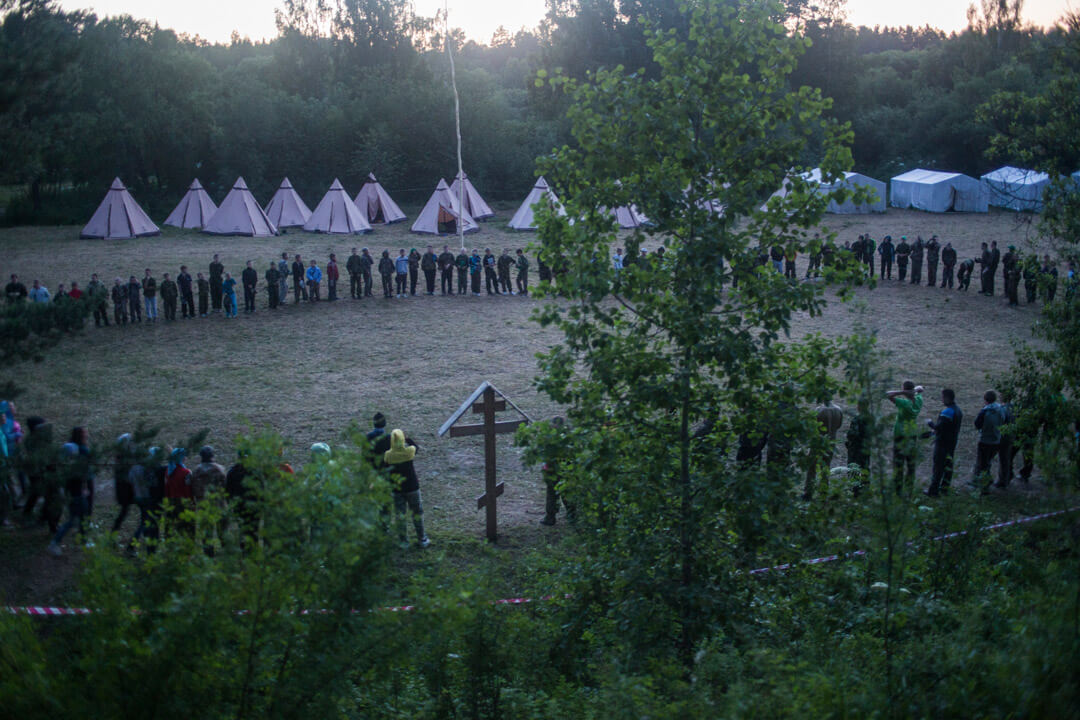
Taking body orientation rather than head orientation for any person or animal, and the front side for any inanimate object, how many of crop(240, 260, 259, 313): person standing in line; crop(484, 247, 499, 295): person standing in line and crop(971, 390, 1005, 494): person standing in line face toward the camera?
2

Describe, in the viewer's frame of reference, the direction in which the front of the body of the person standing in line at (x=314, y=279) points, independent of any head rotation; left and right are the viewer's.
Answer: facing the viewer

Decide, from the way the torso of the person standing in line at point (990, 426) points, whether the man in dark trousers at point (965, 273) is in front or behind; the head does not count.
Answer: in front

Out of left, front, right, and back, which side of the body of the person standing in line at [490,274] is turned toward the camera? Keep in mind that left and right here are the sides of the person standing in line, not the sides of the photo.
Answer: front

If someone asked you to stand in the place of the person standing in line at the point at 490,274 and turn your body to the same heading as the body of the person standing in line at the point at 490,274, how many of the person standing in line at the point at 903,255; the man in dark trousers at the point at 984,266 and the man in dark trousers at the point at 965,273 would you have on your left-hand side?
3

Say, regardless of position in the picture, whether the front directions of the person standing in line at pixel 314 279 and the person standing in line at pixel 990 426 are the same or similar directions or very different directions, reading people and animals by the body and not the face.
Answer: very different directions

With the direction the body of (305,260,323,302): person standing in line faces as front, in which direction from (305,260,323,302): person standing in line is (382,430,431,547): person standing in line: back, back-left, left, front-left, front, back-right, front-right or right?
front

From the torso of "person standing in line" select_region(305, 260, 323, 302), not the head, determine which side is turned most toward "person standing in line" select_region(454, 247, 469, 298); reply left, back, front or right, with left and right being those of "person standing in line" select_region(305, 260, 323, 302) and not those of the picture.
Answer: left

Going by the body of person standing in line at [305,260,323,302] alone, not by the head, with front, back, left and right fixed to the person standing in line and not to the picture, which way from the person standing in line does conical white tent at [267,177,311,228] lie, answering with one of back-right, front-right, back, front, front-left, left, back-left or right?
back

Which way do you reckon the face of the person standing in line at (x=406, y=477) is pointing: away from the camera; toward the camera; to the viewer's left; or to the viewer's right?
away from the camera

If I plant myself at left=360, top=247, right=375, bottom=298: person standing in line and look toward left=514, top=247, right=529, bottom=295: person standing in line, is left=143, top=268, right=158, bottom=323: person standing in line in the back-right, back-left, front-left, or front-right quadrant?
back-right

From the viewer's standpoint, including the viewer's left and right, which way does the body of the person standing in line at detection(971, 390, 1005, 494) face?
facing away from the viewer and to the left of the viewer
